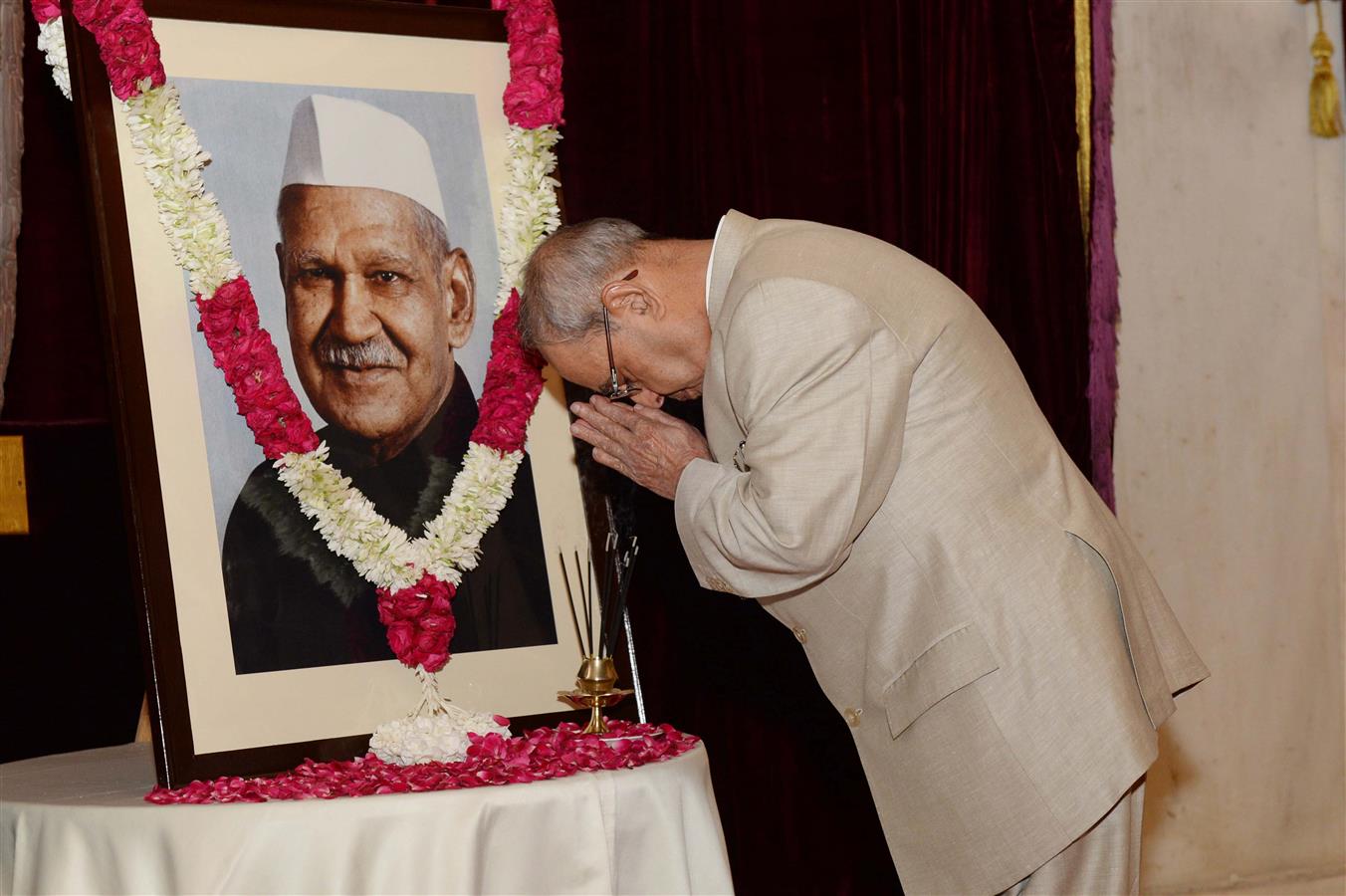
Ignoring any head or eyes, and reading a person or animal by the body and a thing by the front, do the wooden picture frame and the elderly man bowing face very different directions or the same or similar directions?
very different directions

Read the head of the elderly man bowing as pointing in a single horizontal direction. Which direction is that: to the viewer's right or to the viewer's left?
to the viewer's left

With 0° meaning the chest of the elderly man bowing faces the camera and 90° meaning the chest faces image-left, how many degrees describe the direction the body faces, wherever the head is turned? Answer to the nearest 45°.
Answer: approximately 90°

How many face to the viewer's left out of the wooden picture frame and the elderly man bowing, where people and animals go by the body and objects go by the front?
1

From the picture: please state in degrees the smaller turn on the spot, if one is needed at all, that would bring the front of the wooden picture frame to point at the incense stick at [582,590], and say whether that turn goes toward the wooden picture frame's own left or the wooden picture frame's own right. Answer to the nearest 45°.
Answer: approximately 45° to the wooden picture frame's own left

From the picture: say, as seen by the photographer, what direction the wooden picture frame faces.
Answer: facing the viewer and to the right of the viewer

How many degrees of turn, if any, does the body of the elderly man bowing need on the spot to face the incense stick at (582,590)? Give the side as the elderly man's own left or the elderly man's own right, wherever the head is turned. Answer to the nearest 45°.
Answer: approximately 45° to the elderly man's own right

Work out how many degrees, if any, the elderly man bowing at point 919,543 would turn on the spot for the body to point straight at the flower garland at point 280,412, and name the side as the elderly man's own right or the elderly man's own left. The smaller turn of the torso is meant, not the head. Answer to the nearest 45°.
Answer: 0° — they already face it

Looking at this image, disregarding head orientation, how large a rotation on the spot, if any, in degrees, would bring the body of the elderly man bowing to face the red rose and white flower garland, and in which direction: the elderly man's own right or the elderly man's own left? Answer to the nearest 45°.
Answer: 0° — they already face it

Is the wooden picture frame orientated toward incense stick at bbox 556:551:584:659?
no

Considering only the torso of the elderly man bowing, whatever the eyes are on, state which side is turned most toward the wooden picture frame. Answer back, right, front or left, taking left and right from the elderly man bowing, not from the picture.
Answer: front

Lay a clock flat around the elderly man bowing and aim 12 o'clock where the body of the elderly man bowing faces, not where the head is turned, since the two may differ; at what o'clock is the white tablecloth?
The white tablecloth is roughly at 11 o'clock from the elderly man bowing.

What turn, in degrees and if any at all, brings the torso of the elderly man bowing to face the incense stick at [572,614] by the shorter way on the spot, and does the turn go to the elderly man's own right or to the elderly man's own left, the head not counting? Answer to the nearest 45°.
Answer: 0° — they already face it
